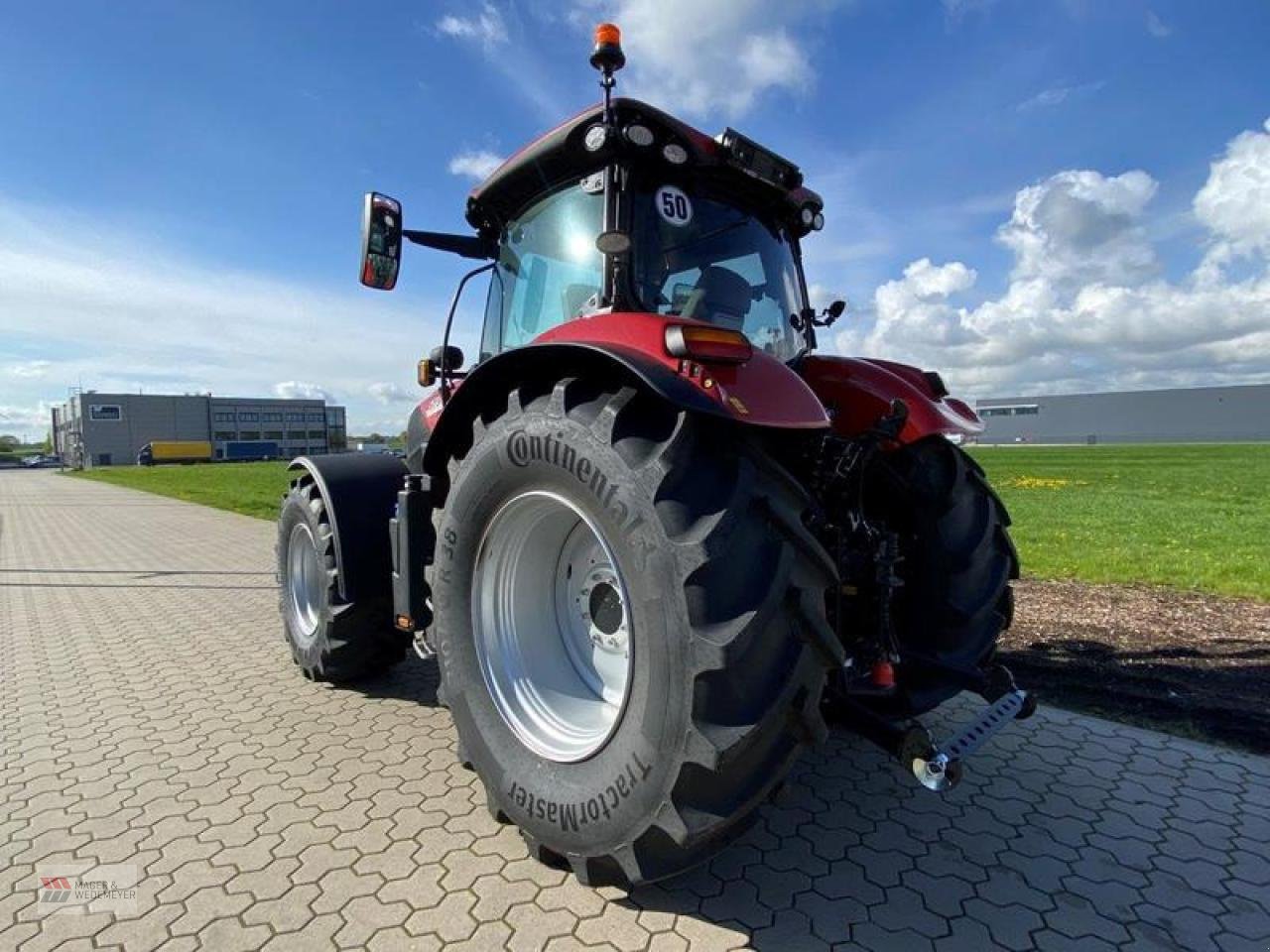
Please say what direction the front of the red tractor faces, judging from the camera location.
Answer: facing away from the viewer and to the left of the viewer
